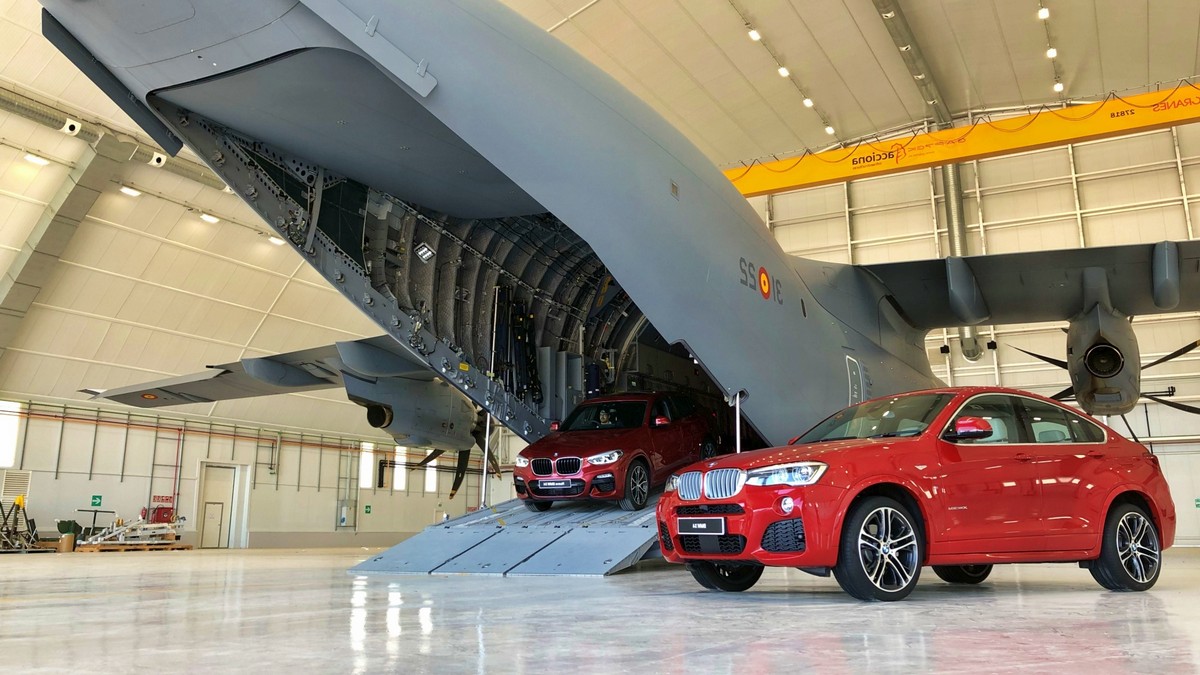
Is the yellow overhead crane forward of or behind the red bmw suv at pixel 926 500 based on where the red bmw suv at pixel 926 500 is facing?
behind

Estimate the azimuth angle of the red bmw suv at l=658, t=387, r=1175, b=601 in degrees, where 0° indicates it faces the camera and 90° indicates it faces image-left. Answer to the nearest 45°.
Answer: approximately 45°

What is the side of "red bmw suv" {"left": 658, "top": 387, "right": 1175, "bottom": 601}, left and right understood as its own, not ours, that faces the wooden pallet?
right

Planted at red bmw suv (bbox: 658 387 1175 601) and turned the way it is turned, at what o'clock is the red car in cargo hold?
The red car in cargo hold is roughly at 3 o'clock from the red bmw suv.

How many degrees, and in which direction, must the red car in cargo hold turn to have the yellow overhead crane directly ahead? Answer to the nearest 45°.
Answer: approximately 180°

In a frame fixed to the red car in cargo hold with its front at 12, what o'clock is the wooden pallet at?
The wooden pallet is roughly at 3 o'clock from the red car in cargo hold.

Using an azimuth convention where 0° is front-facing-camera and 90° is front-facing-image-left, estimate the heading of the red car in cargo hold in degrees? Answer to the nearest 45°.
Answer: approximately 45°
